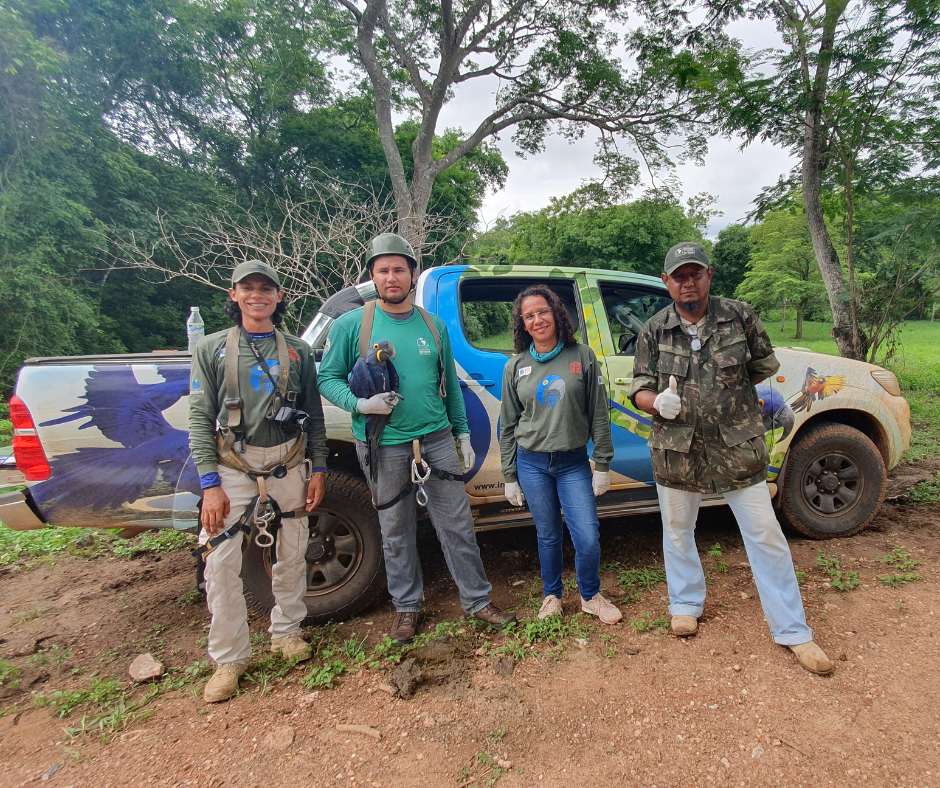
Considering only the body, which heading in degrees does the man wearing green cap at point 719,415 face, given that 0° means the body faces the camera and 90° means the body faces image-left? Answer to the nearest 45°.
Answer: approximately 0°

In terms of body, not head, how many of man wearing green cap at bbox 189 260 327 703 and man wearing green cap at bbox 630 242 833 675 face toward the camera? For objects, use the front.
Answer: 2

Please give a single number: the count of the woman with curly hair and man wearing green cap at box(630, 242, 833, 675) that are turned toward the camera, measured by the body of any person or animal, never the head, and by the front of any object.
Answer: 2

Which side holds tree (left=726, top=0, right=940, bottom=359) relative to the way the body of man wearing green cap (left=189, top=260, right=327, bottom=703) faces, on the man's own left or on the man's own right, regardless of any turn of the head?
on the man's own left
